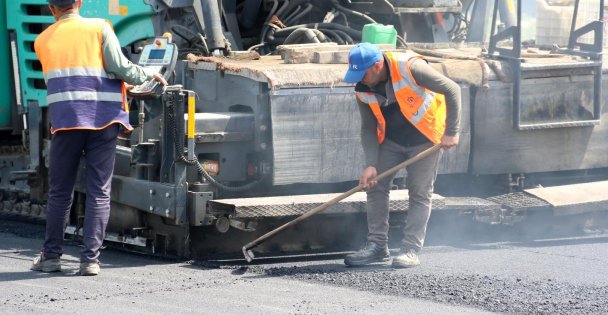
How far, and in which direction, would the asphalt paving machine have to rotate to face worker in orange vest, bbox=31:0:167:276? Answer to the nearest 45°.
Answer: approximately 90° to its left

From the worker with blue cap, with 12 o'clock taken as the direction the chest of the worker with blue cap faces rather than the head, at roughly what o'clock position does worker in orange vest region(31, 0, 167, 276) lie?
The worker in orange vest is roughly at 1 o'clock from the worker with blue cap.

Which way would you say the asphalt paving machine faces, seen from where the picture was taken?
facing away from the viewer and to the left of the viewer

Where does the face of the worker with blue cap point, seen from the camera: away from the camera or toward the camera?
toward the camera

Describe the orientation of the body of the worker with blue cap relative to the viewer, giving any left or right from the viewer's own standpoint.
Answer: facing the viewer and to the left of the viewer
